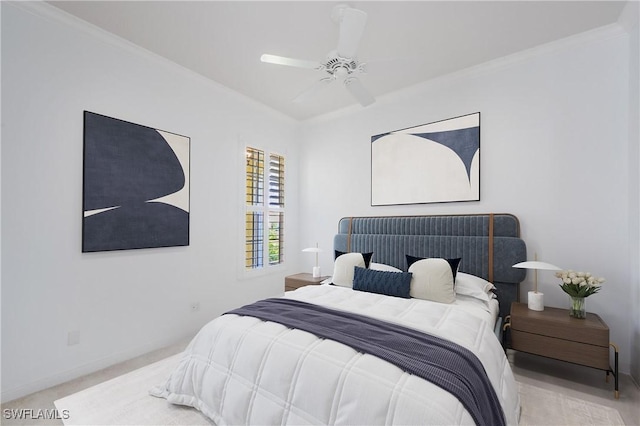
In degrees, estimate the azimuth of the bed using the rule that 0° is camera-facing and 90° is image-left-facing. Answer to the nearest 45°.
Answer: approximately 45°

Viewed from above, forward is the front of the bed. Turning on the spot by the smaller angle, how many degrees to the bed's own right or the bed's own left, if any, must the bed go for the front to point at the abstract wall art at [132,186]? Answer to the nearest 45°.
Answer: approximately 90° to the bed's own right

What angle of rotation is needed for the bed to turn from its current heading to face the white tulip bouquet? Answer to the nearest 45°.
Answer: approximately 135° to its left

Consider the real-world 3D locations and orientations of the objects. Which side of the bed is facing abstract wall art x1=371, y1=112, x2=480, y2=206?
back

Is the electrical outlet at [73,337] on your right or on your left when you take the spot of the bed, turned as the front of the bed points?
on your right

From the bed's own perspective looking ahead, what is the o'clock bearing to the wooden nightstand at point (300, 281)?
The wooden nightstand is roughly at 4 o'clock from the bed.

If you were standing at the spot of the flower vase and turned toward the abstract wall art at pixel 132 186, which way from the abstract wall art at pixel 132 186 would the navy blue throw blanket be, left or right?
left

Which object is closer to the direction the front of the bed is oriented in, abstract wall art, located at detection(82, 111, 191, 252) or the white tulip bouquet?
the abstract wall art

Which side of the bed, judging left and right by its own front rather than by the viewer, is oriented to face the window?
right
